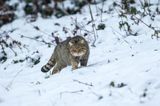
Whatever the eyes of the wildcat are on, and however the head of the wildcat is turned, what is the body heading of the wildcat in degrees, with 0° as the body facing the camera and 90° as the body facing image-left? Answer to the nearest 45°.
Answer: approximately 315°
